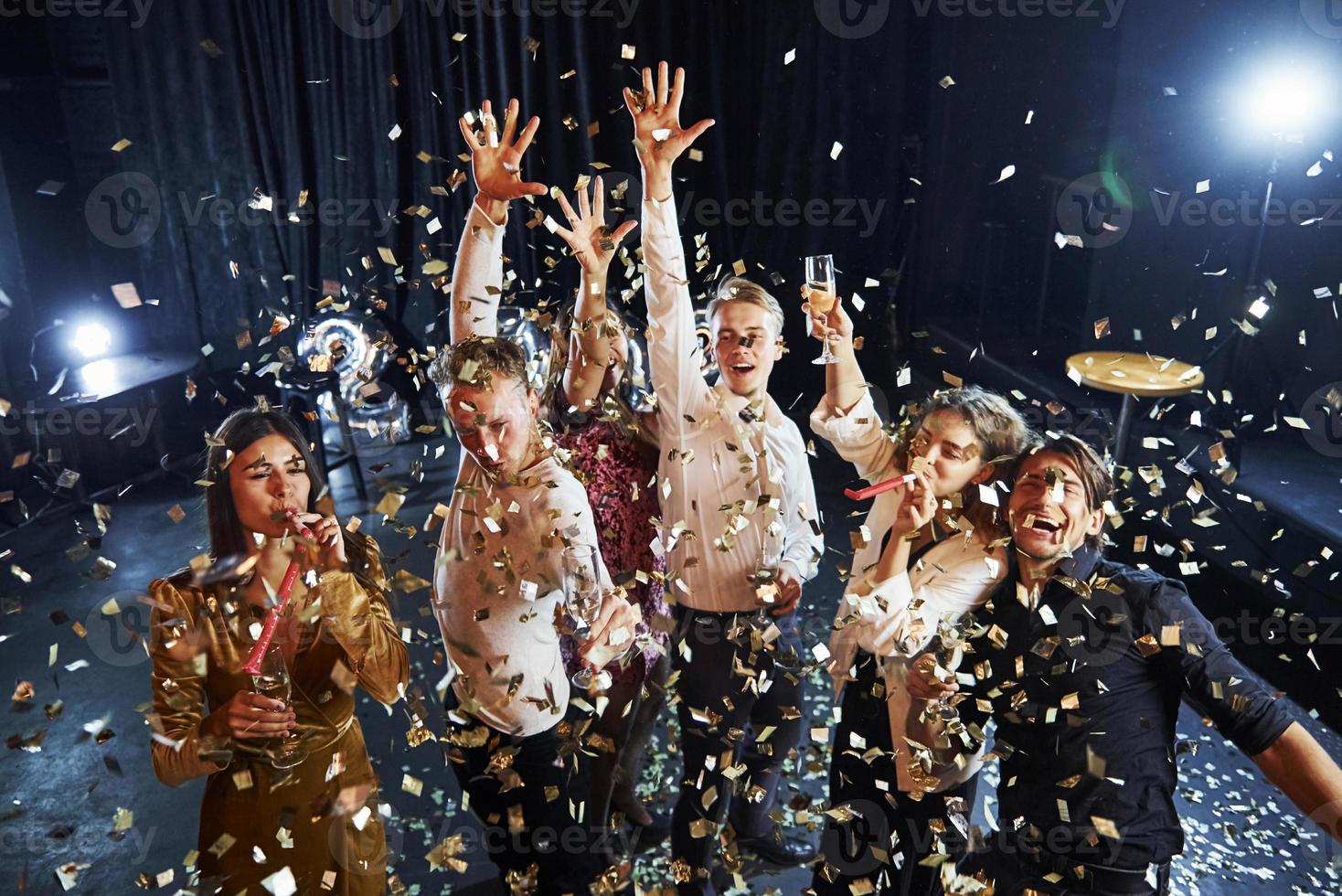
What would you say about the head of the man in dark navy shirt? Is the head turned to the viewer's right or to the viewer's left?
to the viewer's left

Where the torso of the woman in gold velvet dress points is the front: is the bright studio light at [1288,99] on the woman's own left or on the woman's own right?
on the woman's own left

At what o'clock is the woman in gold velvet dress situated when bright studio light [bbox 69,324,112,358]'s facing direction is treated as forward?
The woman in gold velvet dress is roughly at 12 o'clock from the bright studio light.

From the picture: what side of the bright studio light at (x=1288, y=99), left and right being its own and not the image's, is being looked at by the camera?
front

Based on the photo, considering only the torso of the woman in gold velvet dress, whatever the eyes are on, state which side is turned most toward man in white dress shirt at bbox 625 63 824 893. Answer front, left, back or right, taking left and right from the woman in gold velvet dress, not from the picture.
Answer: left

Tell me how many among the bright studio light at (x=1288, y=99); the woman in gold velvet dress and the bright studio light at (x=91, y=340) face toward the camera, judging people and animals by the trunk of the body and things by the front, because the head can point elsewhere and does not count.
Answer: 3

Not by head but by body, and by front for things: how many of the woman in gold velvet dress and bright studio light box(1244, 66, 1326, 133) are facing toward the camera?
2

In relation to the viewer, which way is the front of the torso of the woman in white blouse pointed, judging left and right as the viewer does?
facing the viewer and to the left of the viewer

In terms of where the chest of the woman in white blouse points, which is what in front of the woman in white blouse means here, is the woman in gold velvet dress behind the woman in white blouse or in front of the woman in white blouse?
in front

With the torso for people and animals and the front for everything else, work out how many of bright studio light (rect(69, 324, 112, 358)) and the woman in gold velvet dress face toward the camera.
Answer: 2

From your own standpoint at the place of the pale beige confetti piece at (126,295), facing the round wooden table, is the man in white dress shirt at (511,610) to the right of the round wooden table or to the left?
right

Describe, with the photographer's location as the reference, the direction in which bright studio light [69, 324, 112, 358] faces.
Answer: facing the viewer
